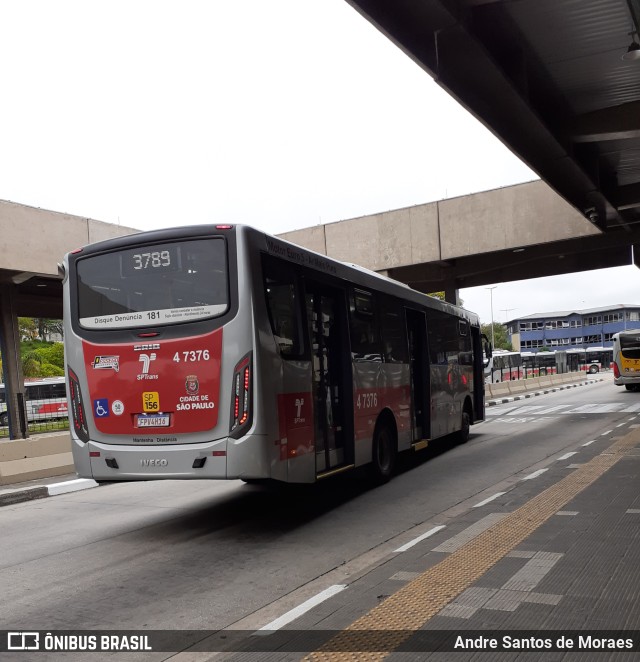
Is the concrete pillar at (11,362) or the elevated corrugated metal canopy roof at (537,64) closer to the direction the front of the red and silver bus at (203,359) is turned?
the elevated corrugated metal canopy roof

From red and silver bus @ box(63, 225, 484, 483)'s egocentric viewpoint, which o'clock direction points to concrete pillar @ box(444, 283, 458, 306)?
The concrete pillar is roughly at 11 o'clock from the red and silver bus.

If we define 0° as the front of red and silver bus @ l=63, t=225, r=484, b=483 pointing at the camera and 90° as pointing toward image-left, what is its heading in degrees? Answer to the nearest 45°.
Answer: approximately 225°

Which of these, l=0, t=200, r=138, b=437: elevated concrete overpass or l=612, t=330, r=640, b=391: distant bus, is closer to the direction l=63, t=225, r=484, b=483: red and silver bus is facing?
the distant bus

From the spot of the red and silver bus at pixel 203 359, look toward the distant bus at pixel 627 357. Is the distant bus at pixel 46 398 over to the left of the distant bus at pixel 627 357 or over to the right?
left

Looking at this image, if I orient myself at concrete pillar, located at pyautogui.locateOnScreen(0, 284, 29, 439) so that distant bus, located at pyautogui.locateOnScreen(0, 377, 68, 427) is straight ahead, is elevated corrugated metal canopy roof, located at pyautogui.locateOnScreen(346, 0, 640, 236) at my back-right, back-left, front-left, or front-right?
back-right
